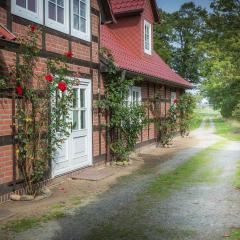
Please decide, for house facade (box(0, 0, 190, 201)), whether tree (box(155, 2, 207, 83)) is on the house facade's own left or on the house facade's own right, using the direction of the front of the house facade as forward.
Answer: on the house facade's own left

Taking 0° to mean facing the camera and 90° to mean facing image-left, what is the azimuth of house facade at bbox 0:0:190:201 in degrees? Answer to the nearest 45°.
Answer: approximately 315°

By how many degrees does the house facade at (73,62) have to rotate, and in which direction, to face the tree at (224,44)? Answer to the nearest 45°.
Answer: approximately 90° to its left

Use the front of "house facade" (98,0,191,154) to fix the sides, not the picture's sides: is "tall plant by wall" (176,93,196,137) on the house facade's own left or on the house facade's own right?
on the house facade's own left

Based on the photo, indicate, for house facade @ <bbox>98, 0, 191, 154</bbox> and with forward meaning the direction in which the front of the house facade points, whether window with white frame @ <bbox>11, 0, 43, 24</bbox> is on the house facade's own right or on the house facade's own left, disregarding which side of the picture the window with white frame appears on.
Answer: on the house facade's own right
